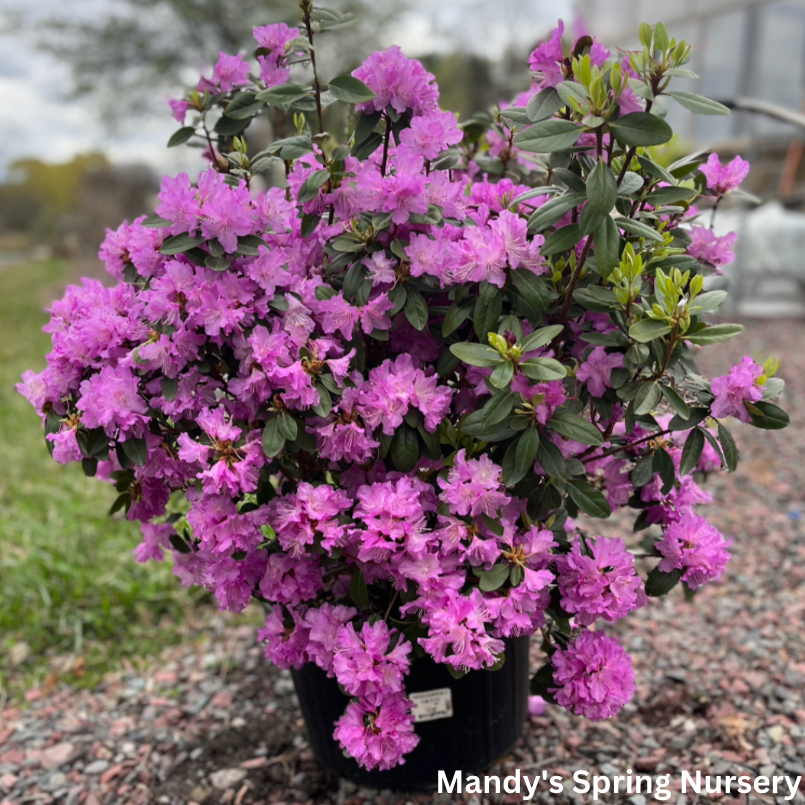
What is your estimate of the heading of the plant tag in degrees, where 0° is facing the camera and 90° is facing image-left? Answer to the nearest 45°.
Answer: approximately 0°
